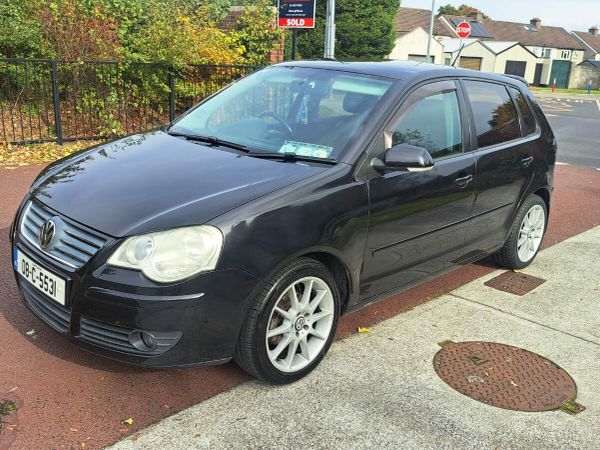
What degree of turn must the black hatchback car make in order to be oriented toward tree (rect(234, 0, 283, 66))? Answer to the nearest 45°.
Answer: approximately 135° to its right

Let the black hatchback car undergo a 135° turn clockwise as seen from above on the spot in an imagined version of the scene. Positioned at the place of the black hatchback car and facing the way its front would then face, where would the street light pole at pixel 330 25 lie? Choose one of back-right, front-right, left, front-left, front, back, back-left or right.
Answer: front

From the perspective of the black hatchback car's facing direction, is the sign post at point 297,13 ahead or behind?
behind

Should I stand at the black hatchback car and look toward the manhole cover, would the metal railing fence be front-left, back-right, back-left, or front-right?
back-left

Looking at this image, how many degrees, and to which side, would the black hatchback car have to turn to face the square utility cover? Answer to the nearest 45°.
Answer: approximately 180°

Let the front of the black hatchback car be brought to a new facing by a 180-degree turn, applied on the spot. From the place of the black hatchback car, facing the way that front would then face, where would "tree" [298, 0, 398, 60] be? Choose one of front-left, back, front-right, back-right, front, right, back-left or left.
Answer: front-left

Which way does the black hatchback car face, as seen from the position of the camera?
facing the viewer and to the left of the viewer

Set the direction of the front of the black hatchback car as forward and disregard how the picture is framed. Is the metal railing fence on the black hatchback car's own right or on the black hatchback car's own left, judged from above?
on the black hatchback car's own right

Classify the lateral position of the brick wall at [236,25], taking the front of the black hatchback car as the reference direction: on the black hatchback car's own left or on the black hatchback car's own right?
on the black hatchback car's own right
